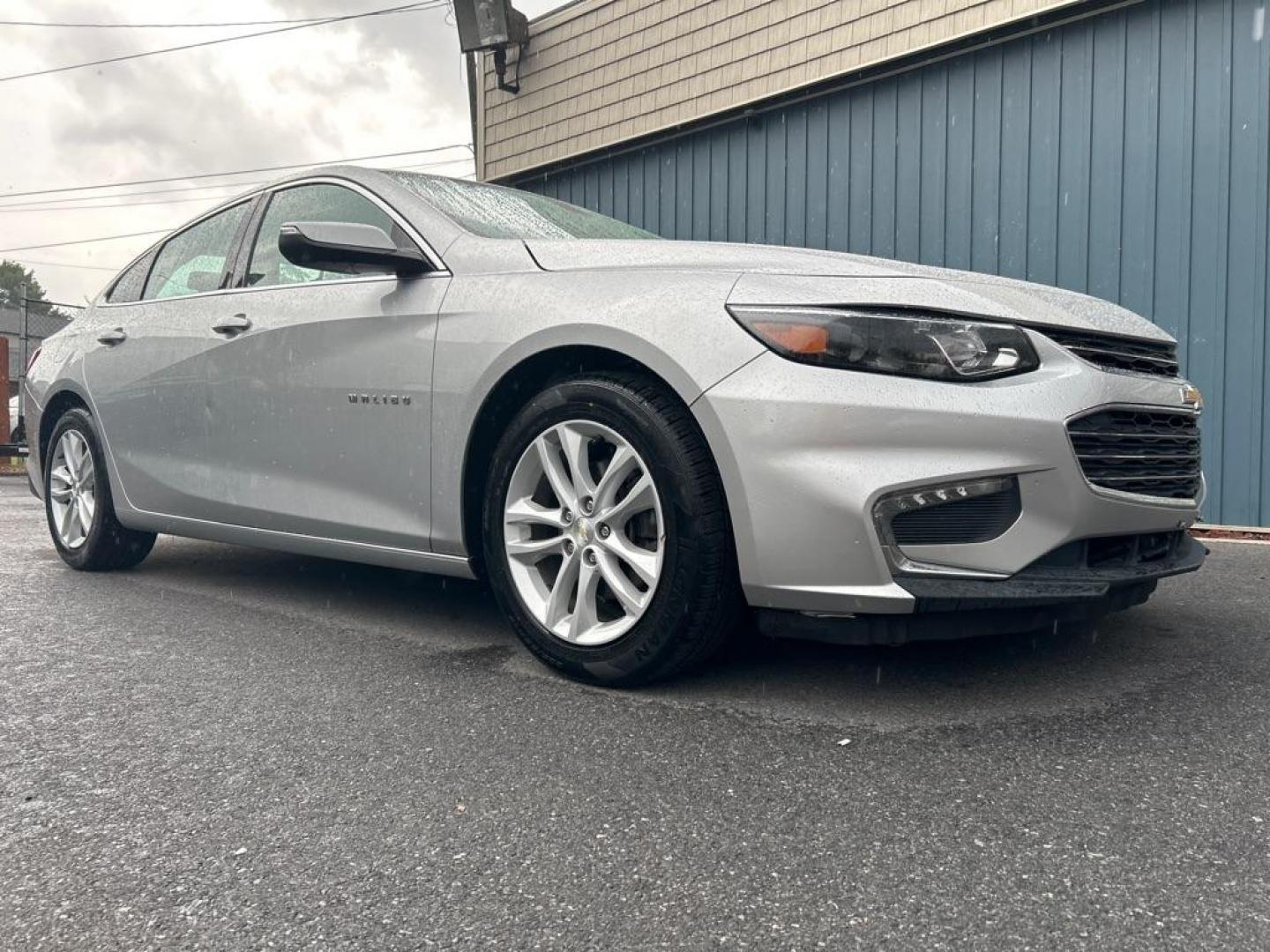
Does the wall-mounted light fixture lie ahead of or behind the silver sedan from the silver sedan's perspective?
behind

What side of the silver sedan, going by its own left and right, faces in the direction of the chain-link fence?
back

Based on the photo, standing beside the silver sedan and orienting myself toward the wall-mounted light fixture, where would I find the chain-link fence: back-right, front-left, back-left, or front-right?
front-left

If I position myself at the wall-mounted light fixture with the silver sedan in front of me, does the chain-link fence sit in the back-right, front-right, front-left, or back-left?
back-right
